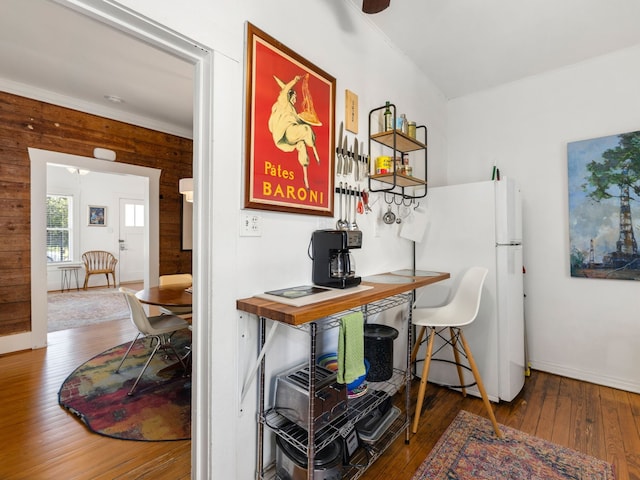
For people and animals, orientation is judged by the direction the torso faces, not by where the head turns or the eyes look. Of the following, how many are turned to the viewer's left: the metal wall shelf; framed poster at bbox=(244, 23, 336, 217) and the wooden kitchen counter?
0

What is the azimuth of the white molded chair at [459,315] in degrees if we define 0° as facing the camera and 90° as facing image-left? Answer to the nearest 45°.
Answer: approximately 90°

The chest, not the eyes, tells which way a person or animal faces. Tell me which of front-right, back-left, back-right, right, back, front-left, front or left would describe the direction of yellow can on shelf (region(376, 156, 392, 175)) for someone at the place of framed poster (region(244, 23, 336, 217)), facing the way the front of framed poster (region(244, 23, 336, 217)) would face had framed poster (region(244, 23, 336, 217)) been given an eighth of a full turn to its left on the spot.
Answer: front-left

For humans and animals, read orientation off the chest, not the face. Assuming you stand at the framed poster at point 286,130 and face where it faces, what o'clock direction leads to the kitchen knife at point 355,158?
The kitchen knife is roughly at 9 o'clock from the framed poster.

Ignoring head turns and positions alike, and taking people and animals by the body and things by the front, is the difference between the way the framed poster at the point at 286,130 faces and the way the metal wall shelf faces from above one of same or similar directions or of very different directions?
same or similar directions

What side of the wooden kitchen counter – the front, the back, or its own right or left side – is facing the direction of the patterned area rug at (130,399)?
back

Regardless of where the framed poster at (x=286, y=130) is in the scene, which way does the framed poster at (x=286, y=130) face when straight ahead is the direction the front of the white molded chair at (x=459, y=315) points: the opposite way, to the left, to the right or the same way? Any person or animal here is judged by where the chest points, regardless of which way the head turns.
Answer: the opposite way

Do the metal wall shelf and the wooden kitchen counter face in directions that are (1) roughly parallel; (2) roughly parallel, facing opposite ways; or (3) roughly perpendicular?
roughly parallel

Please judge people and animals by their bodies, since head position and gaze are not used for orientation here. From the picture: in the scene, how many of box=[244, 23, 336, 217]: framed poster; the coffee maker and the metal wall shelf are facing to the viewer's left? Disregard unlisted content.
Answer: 0

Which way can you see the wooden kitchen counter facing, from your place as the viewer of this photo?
facing the viewer and to the right of the viewer

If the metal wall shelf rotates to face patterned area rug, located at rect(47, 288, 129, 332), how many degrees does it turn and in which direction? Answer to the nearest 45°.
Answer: approximately 135° to its right

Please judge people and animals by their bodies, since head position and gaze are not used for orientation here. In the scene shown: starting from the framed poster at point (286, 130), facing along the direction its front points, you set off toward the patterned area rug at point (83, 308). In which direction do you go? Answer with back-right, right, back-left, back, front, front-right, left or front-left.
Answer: back
